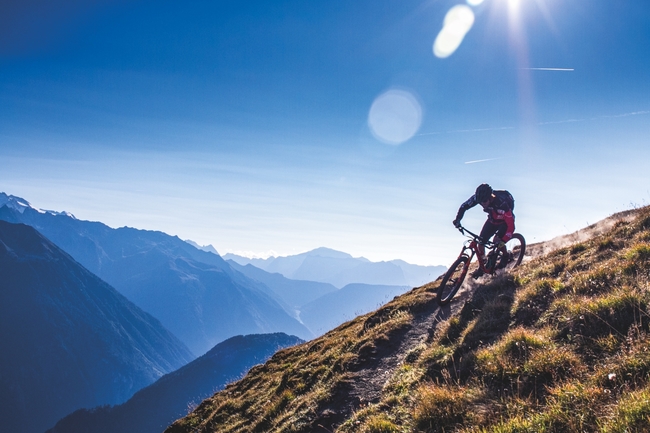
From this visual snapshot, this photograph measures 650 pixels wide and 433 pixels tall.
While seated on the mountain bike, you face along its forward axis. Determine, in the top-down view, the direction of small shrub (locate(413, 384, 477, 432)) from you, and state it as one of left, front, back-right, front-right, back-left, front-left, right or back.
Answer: front-left

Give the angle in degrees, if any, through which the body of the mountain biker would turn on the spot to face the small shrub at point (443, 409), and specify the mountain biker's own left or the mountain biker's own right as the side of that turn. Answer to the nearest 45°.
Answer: approximately 45° to the mountain biker's own left

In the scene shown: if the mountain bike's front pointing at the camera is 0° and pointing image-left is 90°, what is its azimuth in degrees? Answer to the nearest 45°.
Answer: approximately 45°

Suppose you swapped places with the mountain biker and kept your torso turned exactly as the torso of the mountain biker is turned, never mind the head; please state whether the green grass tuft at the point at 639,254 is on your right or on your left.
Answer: on your left

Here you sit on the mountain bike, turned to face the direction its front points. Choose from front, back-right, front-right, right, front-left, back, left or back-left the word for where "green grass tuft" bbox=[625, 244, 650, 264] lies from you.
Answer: left

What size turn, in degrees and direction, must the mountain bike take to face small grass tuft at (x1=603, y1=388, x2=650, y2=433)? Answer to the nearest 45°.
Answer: approximately 45° to its left

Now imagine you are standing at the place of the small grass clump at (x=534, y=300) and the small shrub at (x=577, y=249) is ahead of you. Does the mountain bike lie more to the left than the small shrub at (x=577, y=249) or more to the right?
left

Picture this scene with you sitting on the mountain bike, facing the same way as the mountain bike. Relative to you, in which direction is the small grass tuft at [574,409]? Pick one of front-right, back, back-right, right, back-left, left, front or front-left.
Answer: front-left
